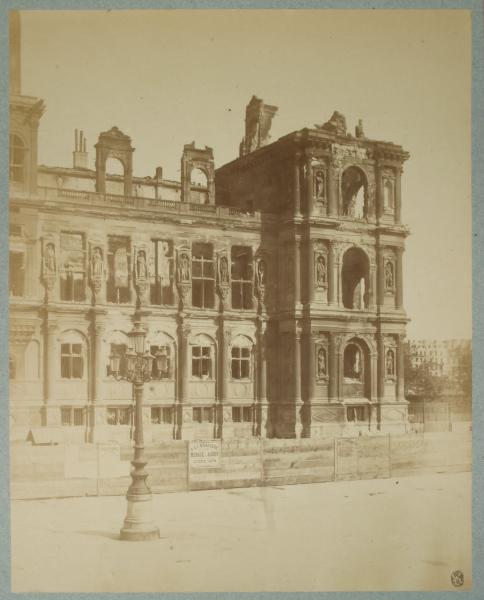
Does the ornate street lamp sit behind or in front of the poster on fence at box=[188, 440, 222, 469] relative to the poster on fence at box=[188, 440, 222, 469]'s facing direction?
in front

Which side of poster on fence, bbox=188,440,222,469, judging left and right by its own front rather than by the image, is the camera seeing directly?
front
